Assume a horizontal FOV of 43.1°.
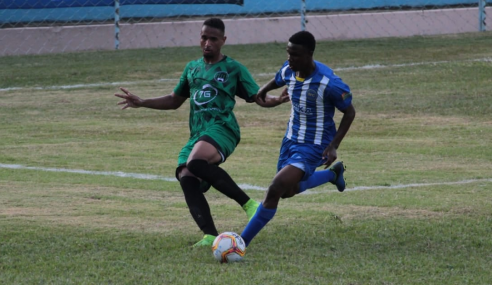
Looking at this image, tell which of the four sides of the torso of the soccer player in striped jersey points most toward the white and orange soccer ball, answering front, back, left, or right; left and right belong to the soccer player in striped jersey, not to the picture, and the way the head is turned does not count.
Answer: front

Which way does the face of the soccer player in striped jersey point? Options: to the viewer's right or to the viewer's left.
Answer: to the viewer's left

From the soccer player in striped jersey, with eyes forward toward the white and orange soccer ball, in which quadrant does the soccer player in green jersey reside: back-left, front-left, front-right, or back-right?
front-right

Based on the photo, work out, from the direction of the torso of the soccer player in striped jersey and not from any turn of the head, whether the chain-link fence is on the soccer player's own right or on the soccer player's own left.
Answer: on the soccer player's own right

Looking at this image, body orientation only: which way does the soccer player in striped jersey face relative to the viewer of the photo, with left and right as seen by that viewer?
facing the viewer and to the left of the viewer

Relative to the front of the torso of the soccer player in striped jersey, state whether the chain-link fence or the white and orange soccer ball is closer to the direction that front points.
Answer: the white and orange soccer ball
